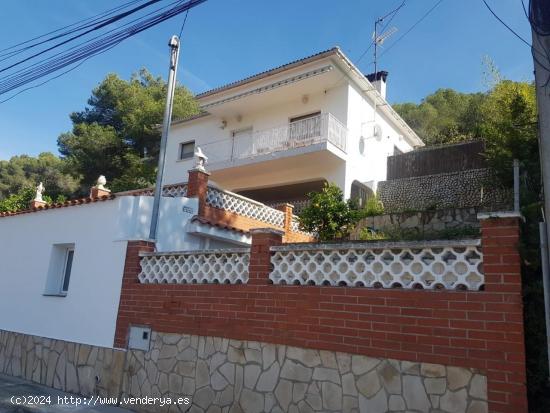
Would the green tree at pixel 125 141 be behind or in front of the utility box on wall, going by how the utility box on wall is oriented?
behind

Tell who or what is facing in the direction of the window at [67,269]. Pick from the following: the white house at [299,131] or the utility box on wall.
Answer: the white house

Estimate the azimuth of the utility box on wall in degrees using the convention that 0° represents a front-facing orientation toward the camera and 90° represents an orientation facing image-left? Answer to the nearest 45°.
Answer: approximately 0°

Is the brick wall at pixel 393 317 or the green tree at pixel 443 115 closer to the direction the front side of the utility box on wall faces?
the brick wall

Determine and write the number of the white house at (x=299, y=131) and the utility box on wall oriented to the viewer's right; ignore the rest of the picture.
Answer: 0

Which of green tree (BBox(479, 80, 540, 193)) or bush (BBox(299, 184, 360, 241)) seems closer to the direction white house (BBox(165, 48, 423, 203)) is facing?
the bush

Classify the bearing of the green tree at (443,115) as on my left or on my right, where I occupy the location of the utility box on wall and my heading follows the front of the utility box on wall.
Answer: on my left

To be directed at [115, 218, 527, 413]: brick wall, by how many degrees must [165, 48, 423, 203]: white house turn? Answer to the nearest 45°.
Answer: approximately 45° to its left

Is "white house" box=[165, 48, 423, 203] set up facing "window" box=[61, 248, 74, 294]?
yes

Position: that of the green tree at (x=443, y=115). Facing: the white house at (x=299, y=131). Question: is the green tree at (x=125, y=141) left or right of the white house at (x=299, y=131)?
right

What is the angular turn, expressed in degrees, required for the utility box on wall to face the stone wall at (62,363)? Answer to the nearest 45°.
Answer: approximately 135° to its right

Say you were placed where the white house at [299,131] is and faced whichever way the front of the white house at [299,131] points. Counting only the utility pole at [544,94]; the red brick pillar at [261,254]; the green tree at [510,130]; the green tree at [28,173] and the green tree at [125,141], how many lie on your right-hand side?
2

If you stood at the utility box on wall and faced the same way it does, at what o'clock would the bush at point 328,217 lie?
The bush is roughly at 8 o'clock from the utility box on wall.

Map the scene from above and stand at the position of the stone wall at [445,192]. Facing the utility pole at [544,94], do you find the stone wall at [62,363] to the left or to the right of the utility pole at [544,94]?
right

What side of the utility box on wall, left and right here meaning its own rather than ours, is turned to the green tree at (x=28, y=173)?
back

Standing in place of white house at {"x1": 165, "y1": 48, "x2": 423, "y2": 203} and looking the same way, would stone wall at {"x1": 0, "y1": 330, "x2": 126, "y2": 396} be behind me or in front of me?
in front
